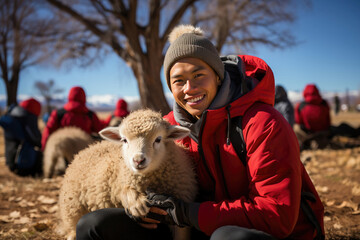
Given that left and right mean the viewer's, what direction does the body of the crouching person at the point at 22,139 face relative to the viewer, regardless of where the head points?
facing away from the viewer and to the right of the viewer

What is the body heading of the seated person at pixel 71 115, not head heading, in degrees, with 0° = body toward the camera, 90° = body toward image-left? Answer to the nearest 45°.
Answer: approximately 180°

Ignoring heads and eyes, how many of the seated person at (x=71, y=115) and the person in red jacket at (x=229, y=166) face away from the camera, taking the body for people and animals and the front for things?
1

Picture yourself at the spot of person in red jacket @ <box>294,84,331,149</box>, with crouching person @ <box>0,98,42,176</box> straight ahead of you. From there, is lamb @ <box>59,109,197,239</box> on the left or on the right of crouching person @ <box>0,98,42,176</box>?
left

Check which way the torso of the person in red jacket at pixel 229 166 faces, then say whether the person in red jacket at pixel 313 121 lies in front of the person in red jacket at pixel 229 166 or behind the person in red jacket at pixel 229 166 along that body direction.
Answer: behind

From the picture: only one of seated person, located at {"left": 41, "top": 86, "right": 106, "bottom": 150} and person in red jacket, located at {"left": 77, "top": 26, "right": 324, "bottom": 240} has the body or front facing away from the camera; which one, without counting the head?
the seated person

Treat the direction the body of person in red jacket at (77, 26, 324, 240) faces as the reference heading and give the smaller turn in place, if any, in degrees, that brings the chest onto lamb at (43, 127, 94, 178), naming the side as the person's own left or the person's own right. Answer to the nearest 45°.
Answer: approximately 90° to the person's own right

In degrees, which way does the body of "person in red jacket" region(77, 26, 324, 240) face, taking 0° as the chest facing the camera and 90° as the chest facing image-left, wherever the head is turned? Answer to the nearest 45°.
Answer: approximately 45°

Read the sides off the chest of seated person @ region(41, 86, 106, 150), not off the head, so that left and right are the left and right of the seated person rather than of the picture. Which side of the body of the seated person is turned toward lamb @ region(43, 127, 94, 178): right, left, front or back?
back

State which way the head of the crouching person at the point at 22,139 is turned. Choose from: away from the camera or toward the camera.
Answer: away from the camera
